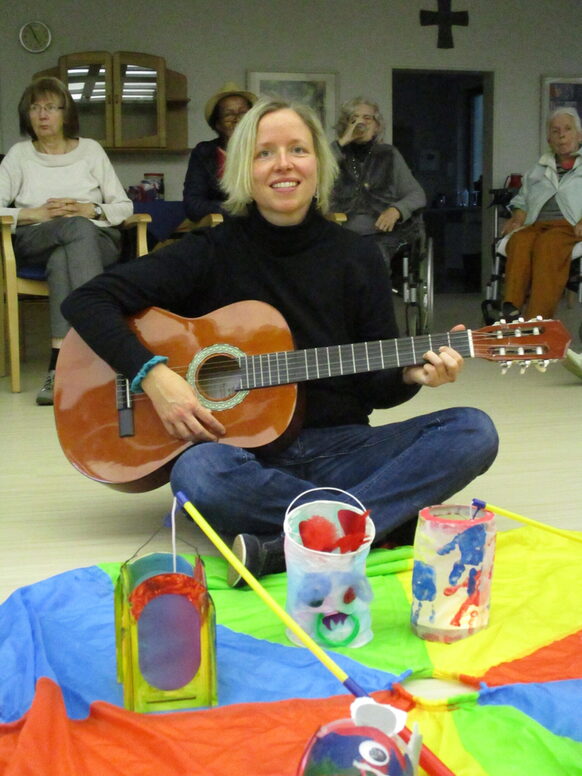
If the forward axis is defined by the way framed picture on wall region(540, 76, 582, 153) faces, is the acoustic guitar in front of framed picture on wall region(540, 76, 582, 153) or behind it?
in front

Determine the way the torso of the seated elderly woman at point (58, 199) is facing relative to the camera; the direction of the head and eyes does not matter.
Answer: toward the camera

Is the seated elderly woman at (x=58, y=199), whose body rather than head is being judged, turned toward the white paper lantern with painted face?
yes

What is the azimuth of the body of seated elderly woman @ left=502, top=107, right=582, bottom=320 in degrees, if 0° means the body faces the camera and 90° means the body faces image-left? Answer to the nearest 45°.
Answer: approximately 45°

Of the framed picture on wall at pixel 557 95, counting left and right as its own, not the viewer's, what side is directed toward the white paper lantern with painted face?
front

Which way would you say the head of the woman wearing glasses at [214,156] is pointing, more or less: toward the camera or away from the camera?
toward the camera

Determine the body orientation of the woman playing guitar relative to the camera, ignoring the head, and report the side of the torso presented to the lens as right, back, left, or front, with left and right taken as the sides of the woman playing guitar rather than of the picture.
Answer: front

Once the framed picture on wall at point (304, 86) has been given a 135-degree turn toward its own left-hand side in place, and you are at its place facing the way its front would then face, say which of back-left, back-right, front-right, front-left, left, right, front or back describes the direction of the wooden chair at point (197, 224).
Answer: back-right

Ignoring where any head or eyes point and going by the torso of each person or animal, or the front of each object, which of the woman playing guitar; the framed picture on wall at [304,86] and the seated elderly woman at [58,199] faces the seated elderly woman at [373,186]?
the framed picture on wall

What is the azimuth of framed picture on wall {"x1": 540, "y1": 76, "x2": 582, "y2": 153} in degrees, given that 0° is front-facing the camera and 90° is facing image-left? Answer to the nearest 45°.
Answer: approximately 0°

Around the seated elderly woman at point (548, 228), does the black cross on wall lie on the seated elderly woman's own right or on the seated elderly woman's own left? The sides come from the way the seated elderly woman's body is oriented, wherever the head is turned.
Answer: on the seated elderly woman's own right

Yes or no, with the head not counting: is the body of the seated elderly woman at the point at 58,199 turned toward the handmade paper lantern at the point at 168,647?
yes

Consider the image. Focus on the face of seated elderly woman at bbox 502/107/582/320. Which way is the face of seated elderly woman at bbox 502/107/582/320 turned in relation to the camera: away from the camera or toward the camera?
toward the camera

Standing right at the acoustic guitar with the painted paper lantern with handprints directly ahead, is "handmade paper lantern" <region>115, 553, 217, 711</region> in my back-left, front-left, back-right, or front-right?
front-right

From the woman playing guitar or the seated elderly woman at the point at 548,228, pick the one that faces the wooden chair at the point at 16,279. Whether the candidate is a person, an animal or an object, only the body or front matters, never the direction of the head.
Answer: the seated elderly woman

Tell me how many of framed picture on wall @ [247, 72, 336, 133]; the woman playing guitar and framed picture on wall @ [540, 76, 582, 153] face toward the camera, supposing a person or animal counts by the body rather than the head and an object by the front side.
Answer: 3

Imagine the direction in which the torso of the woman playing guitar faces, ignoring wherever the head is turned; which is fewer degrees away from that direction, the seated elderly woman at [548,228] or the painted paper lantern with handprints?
the painted paper lantern with handprints

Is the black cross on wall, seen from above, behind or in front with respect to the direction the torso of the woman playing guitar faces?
behind
